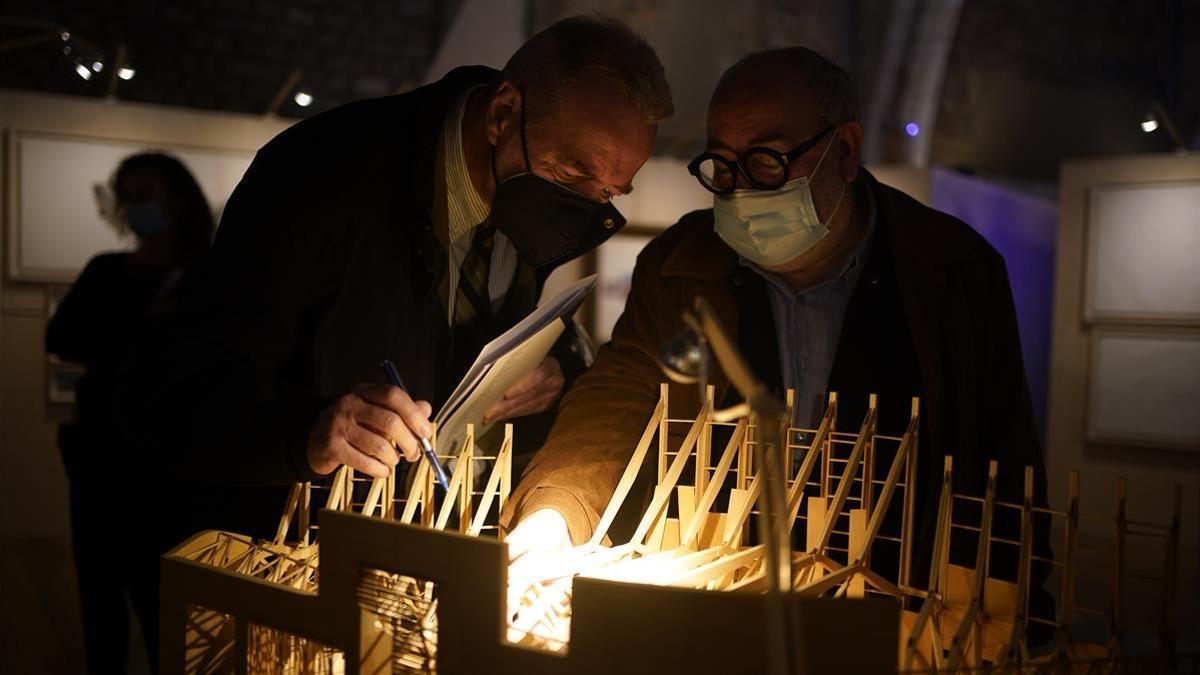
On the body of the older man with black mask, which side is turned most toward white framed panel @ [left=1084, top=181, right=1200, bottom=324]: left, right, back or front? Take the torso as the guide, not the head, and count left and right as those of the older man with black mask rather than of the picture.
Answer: left

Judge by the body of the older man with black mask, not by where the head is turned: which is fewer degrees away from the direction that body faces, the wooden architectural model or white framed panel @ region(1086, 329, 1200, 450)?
the wooden architectural model

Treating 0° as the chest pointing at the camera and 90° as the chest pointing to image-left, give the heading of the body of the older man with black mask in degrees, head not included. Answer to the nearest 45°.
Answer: approximately 315°

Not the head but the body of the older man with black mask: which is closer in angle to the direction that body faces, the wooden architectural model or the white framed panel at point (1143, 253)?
the wooden architectural model

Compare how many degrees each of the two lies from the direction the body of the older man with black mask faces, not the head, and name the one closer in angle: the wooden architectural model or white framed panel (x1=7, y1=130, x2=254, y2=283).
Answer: the wooden architectural model

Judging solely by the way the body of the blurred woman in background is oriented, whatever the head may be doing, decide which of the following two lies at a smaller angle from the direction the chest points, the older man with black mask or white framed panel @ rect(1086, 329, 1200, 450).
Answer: the older man with black mask

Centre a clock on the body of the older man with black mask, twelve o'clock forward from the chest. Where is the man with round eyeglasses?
The man with round eyeglasses is roughly at 11 o'clock from the older man with black mask.

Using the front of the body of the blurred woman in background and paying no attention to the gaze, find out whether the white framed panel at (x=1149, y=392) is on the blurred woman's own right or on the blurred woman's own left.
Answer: on the blurred woman's own left

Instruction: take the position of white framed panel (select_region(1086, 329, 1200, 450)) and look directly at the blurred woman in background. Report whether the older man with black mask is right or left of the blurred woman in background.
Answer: left

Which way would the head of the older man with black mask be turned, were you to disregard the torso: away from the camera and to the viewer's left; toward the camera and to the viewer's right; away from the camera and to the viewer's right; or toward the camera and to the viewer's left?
toward the camera and to the viewer's right
